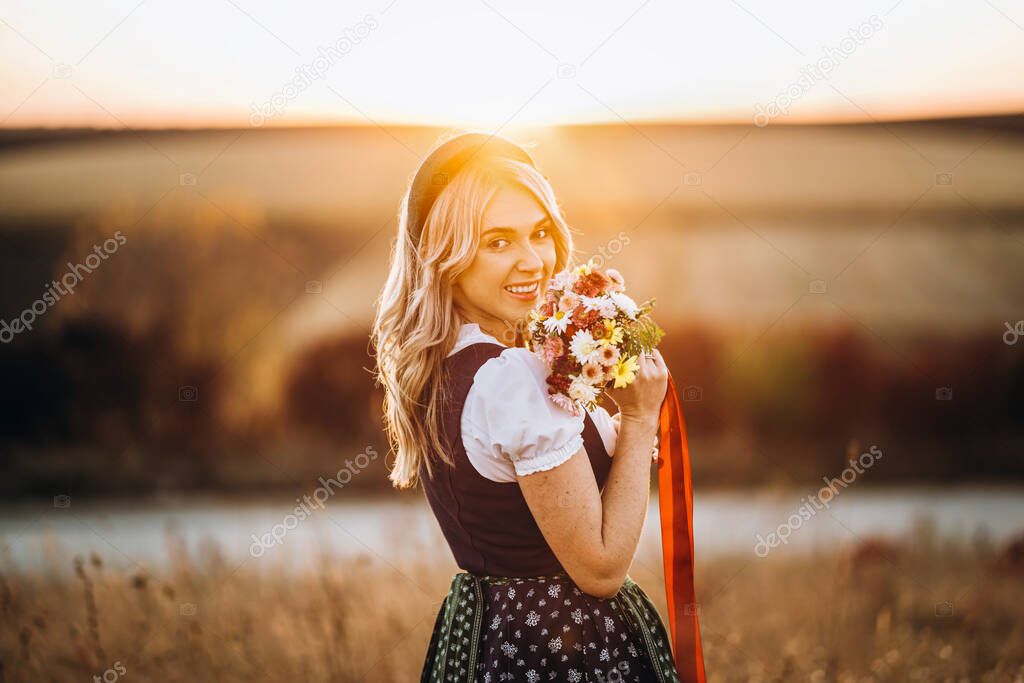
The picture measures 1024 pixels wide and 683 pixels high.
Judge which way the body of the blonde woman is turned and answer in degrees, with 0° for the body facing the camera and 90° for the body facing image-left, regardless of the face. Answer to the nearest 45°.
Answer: approximately 270°
